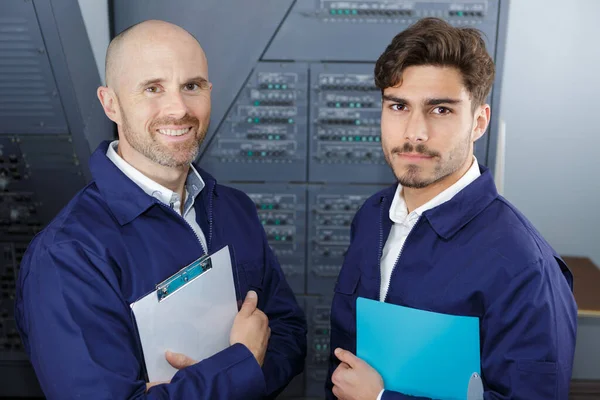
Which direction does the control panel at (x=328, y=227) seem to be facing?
toward the camera

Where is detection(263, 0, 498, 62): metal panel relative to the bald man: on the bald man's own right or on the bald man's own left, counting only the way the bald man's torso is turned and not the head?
on the bald man's own left

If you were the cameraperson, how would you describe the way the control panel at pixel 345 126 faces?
facing the viewer

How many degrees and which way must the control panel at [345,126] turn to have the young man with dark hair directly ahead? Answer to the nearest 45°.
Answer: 0° — it already faces them

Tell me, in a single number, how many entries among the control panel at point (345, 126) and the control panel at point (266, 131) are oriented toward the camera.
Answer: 2

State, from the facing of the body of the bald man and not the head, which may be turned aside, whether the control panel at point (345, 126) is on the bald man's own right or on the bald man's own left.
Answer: on the bald man's own left

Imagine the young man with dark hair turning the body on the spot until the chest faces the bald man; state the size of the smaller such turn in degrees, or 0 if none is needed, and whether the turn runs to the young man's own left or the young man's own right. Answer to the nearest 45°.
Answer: approximately 45° to the young man's own right

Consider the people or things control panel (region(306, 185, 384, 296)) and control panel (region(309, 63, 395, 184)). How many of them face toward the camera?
2

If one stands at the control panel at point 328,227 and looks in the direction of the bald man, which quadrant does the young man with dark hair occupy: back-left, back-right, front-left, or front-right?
front-left

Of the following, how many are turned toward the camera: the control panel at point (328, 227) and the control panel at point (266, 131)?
2

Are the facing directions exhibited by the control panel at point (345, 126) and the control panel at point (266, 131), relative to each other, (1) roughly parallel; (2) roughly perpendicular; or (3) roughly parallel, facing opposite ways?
roughly parallel

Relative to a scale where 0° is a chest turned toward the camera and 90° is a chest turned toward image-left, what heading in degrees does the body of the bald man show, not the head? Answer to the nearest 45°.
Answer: approximately 315°

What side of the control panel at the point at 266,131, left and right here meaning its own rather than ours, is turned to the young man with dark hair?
front

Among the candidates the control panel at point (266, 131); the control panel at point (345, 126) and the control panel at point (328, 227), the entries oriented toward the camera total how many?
3

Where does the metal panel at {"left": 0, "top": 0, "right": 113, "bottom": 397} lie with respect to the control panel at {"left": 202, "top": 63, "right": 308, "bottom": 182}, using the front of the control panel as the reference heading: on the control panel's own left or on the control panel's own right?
on the control panel's own right

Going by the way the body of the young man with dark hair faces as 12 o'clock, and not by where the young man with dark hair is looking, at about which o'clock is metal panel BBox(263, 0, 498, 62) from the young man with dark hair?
The metal panel is roughly at 4 o'clock from the young man with dark hair.

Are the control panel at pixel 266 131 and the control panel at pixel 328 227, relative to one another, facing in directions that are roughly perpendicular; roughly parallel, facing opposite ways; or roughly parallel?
roughly parallel
